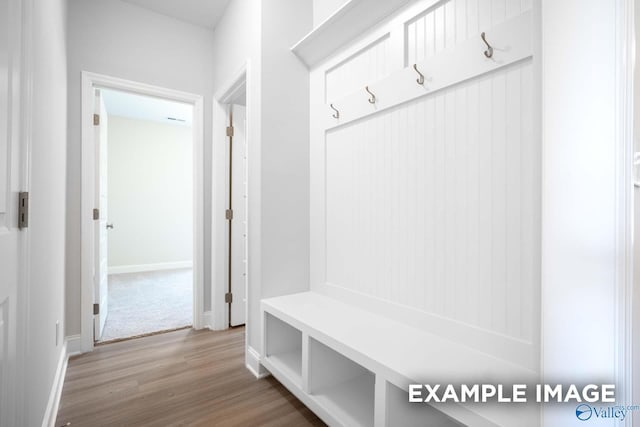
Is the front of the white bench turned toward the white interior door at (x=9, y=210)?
yes

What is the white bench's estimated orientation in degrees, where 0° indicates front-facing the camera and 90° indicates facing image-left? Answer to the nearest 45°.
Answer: approximately 45°
